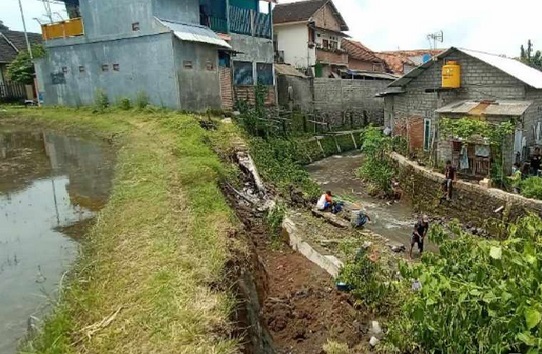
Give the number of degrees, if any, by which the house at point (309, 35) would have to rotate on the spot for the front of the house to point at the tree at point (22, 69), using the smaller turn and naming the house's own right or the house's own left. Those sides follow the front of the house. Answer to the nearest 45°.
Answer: approximately 90° to the house's own right

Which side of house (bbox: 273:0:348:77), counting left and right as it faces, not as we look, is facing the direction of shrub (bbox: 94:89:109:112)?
right

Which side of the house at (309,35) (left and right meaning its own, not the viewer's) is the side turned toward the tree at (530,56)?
left

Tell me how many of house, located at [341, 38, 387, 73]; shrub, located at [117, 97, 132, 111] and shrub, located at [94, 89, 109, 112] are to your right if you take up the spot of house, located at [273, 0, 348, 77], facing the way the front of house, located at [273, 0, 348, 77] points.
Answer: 2

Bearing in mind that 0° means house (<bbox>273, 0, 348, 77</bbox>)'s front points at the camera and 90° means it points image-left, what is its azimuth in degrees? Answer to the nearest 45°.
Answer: approximately 315°

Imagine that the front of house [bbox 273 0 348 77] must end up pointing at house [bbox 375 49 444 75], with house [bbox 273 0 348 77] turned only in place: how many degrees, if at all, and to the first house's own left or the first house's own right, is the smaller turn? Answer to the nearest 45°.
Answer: approximately 90° to the first house's own left

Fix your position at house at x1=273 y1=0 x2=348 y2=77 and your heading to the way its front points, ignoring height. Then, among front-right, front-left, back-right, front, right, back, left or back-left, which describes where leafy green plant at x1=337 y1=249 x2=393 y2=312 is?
front-right

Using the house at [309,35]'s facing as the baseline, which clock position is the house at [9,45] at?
the house at [9,45] is roughly at 4 o'clock from the house at [309,35].

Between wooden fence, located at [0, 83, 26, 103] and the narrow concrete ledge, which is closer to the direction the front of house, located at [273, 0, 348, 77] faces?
the narrow concrete ledge

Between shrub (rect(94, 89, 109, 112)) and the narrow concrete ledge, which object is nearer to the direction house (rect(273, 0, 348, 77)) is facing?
the narrow concrete ledge
